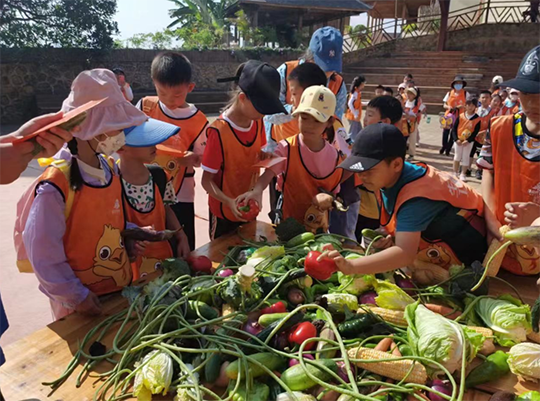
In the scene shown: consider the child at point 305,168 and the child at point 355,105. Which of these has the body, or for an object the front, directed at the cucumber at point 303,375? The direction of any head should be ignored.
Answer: the child at point 305,168

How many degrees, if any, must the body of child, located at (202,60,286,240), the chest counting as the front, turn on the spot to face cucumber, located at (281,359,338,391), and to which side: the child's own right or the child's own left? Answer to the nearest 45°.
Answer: approximately 45° to the child's own right

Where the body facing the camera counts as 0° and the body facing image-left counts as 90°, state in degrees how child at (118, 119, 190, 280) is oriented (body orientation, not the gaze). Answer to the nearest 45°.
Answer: approximately 315°

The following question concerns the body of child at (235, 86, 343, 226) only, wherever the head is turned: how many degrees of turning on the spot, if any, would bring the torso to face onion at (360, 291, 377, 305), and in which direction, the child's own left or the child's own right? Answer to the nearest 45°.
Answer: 0° — they already face it

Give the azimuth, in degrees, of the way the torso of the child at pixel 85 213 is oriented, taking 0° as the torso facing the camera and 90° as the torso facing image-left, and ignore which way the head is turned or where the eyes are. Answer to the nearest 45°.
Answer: approximately 315°

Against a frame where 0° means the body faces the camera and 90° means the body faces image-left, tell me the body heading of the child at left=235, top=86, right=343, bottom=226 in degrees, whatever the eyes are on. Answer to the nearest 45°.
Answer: approximately 0°
